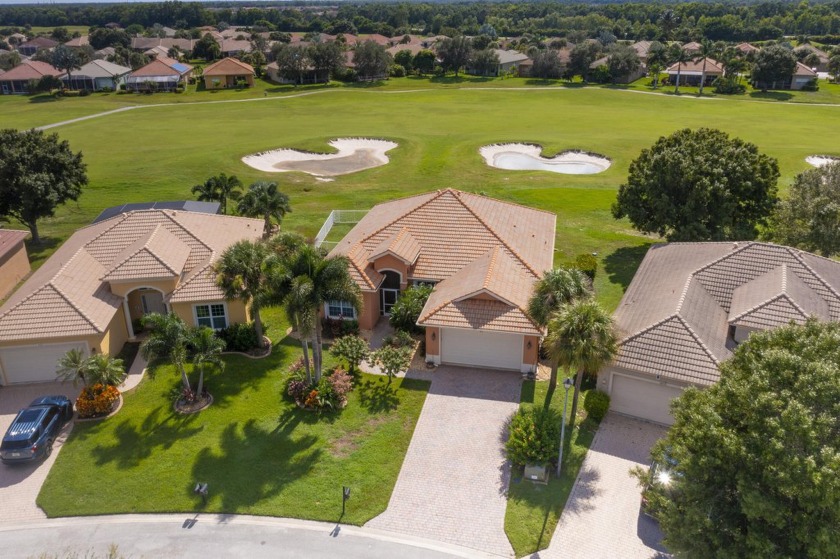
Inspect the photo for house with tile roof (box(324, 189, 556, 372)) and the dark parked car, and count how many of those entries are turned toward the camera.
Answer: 1

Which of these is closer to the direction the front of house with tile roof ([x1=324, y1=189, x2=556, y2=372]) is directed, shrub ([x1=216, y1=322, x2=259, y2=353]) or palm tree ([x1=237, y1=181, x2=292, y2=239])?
the shrub

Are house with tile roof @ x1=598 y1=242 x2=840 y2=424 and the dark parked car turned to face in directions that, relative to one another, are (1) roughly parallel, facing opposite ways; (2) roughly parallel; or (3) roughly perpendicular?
roughly parallel, facing opposite ways

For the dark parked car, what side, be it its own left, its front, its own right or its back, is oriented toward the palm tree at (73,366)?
front

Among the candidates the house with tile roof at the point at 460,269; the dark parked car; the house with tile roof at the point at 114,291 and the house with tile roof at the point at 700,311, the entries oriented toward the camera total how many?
3

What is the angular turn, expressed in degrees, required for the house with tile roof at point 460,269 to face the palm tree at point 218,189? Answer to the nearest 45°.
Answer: approximately 135° to its right

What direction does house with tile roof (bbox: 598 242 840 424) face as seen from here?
toward the camera

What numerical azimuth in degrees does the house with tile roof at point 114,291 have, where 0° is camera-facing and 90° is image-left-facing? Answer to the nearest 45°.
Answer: approximately 0°

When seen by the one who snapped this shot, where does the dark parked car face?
facing away from the viewer and to the right of the viewer

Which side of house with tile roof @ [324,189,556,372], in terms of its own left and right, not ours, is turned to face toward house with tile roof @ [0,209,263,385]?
right

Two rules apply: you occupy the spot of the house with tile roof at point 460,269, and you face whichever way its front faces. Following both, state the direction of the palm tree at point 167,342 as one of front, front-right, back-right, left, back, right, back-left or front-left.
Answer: front-right

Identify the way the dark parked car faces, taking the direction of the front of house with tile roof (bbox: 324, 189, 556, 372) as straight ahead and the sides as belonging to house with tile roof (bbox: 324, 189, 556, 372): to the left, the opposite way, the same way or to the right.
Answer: the opposite way

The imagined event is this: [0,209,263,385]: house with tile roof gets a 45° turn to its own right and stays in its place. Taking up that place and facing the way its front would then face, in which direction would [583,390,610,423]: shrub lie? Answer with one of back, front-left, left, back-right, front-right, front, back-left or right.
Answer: left

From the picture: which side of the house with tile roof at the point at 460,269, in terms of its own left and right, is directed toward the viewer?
front
